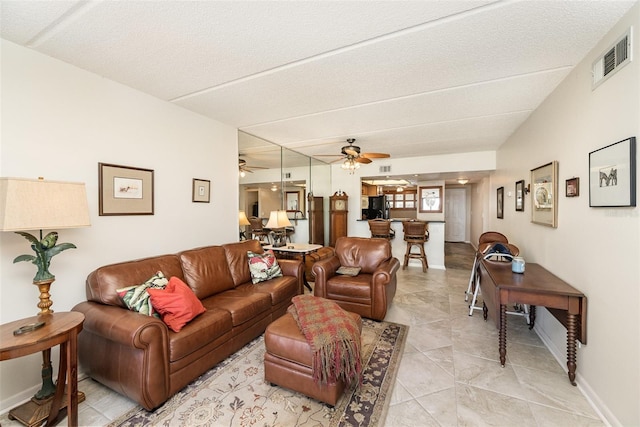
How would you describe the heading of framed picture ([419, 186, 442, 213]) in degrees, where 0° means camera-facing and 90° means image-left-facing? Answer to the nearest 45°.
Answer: approximately 0°

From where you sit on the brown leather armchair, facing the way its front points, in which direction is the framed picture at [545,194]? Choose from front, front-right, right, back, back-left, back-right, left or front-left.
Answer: back-left

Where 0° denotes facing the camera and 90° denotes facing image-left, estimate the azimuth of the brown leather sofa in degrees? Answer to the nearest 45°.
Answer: approximately 315°

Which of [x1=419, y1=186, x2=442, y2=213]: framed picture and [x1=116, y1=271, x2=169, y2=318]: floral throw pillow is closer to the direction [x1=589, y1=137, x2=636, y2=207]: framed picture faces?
the floral throw pillow

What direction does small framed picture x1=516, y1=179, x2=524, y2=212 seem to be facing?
to the viewer's left

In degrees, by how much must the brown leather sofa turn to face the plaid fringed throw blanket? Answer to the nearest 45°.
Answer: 0° — it already faces it

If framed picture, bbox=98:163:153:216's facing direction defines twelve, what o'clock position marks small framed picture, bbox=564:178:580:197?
The small framed picture is roughly at 12 o'clock from the framed picture.

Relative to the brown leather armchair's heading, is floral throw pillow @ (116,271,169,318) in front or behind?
in front

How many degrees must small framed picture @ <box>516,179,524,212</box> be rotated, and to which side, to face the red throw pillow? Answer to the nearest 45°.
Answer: approximately 45° to its left

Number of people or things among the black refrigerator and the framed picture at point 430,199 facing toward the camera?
2

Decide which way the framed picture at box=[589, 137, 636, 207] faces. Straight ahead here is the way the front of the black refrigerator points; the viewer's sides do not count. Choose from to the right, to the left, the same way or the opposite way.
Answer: to the right

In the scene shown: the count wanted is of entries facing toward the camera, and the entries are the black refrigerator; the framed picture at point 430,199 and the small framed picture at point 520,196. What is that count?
2

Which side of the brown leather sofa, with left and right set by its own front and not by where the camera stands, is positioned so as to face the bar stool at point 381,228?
left

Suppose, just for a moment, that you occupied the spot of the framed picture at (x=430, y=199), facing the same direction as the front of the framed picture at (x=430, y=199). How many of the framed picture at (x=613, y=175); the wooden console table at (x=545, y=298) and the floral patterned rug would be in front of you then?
3
